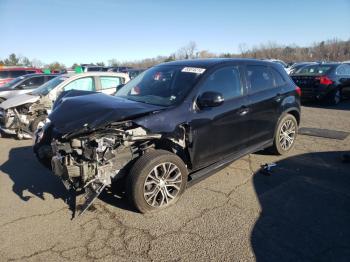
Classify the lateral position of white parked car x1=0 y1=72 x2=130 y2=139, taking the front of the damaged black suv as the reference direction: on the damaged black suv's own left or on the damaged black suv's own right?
on the damaged black suv's own right

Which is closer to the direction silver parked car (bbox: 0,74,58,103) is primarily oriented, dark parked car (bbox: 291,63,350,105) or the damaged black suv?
the damaged black suv

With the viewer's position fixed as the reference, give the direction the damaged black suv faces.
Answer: facing the viewer and to the left of the viewer

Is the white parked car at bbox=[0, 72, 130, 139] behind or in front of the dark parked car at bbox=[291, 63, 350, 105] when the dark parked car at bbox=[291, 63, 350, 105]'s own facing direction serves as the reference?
behind

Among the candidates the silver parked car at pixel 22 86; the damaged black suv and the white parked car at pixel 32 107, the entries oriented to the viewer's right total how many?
0

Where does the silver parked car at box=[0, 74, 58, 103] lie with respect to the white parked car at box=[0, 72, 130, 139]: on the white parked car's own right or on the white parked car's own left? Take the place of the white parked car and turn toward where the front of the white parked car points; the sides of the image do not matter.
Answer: on the white parked car's own right

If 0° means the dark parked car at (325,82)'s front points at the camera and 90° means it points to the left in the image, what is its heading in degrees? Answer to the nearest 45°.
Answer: approximately 225°

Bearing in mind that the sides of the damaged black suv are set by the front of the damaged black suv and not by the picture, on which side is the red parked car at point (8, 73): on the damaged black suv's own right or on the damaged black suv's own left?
on the damaged black suv's own right

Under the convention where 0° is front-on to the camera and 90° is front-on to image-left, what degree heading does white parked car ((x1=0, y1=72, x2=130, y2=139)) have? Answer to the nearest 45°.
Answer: approximately 45°

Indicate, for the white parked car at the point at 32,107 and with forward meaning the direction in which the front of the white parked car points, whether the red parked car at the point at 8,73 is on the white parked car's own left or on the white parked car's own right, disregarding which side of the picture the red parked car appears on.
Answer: on the white parked car's own right

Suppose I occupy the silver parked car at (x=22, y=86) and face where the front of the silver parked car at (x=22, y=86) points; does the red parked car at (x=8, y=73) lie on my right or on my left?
on my right

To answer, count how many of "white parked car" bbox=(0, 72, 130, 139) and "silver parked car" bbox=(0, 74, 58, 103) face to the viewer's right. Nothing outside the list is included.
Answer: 0
